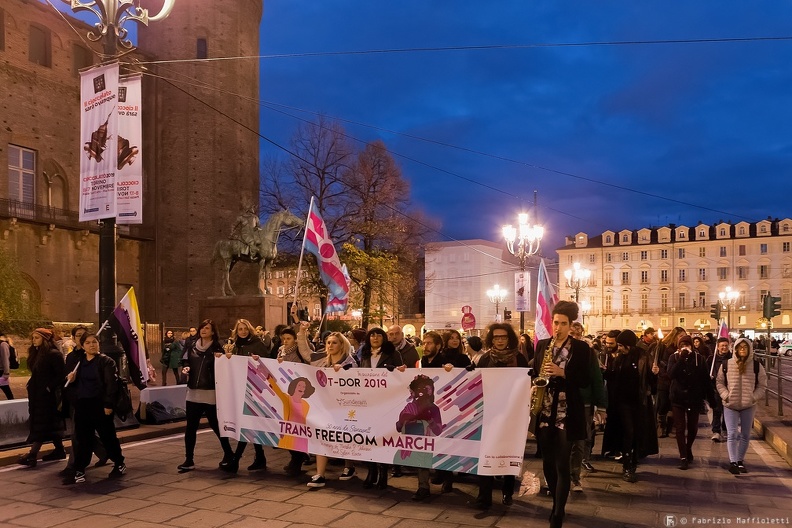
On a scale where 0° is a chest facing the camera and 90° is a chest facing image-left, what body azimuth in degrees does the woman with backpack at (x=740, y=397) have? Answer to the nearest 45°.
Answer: approximately 0°

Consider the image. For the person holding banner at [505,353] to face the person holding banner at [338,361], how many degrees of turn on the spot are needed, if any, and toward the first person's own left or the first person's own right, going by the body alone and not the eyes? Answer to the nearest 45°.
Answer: approximately 90° to the first person's own right

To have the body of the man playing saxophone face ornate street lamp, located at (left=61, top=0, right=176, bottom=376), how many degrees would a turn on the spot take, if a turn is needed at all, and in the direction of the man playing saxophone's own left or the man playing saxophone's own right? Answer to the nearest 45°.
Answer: approximately 90° to the man playing saxophone's own right

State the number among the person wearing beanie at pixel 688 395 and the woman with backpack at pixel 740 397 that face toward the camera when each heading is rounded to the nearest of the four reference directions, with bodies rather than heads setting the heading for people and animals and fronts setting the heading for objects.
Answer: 2

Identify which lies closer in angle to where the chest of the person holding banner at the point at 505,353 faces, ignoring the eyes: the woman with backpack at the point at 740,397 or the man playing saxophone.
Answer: the man playing saxophone

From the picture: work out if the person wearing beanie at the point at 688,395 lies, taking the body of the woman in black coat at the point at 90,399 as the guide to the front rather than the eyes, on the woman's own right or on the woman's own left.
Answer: on the woman's own left

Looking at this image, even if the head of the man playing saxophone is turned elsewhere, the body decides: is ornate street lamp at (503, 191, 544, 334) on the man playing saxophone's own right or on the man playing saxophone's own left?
on the man playing saxophone's own right

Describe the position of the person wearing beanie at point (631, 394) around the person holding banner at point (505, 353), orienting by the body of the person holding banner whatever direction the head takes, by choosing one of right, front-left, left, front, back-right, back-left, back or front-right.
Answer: back-left
